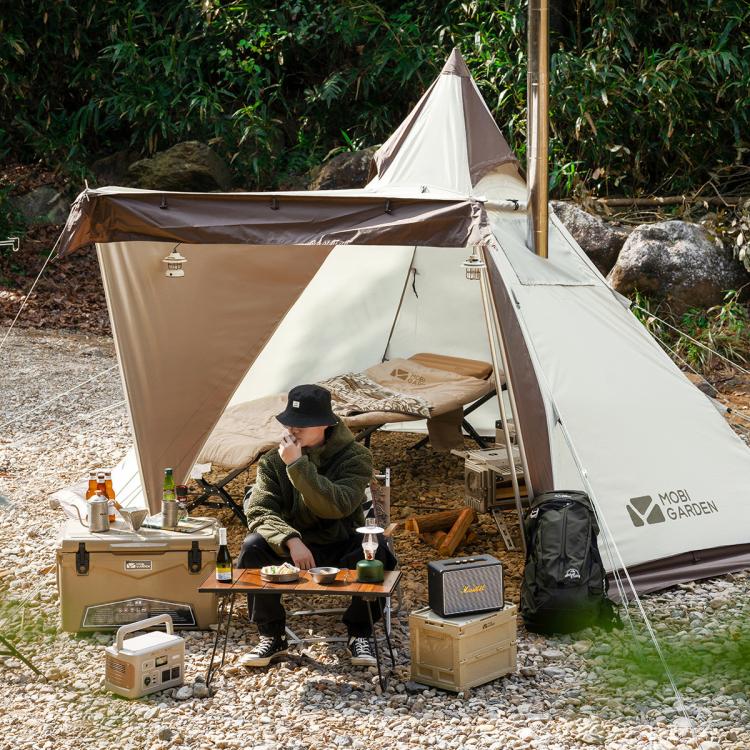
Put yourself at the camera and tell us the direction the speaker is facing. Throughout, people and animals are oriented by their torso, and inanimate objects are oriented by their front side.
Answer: facing the viewer and to the right of the viewer

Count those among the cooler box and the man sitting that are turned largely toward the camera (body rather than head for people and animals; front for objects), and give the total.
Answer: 2

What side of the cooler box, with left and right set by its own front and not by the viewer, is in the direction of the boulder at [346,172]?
back

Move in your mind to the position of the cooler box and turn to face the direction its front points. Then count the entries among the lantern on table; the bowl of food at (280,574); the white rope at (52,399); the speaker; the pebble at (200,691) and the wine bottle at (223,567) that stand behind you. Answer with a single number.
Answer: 1

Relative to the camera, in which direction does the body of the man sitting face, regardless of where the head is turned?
toward the camera

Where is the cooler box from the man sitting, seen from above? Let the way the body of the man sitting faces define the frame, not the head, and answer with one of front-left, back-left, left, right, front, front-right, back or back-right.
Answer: right

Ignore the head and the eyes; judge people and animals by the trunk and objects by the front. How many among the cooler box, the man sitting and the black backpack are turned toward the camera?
3

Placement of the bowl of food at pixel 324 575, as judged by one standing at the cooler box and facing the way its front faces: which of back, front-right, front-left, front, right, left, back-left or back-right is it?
front-left

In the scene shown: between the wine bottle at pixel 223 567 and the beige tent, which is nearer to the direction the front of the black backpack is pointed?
the wine bottle

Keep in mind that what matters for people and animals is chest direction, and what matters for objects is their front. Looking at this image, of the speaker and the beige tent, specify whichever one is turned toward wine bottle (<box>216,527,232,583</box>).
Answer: the beige tent

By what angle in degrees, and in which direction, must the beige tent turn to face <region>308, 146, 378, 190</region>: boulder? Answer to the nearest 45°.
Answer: approximately 135° to its right

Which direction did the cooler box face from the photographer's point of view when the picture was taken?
facing the viewer

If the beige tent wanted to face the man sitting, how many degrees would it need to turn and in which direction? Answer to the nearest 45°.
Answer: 0° — it already faces them
